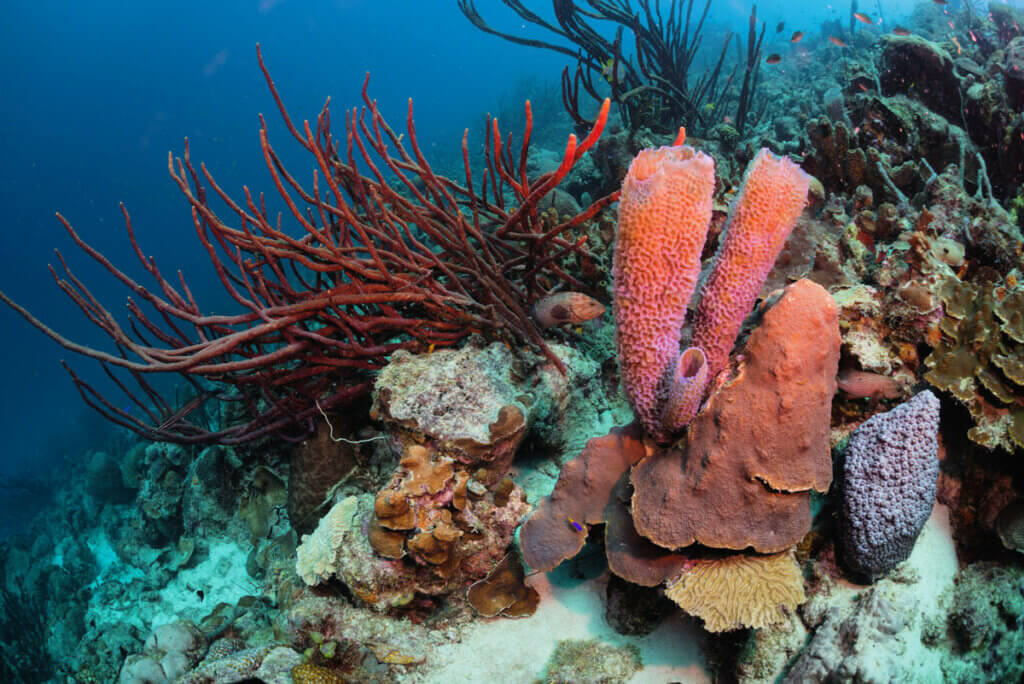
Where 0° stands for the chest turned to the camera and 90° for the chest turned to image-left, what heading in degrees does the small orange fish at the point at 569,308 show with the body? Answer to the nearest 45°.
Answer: approximately 270°

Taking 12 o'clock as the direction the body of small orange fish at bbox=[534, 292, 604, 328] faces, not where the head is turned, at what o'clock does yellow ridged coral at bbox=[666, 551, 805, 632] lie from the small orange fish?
The yellow ridged coral is roughly at 3 o'clock from the small orange fish.

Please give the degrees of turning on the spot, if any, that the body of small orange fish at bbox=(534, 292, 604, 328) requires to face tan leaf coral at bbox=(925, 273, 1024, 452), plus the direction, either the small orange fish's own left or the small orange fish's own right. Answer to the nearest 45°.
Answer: approximately 45° to the small orange fish's own right

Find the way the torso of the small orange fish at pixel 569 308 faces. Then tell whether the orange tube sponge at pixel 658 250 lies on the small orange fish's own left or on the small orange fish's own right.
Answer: on the small orange fish's own right

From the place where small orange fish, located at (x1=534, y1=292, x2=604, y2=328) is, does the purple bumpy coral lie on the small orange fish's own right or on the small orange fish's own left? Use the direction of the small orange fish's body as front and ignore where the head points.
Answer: on the small orange fish's own right
